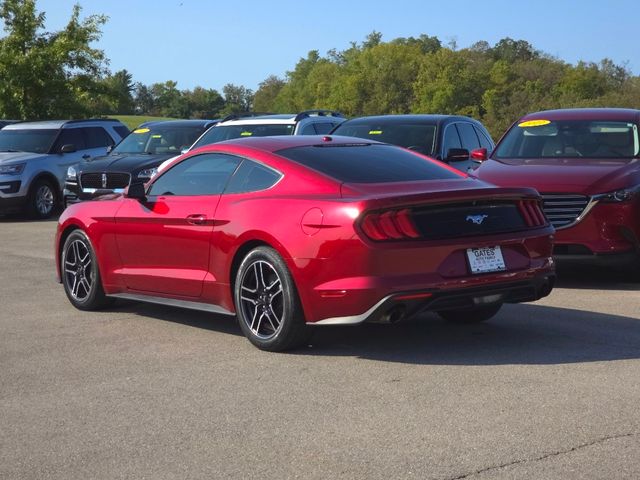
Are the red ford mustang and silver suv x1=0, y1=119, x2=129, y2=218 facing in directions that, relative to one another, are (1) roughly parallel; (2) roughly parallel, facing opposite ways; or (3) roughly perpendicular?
roughly perpendicular

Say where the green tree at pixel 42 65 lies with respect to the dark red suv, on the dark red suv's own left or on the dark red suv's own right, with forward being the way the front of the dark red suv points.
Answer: on the dark red suv's own right

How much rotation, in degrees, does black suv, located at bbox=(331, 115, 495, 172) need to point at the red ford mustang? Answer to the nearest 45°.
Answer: approximately 45° to its left

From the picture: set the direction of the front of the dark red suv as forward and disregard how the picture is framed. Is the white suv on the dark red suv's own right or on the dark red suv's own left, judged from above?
on the dark red suv's own right

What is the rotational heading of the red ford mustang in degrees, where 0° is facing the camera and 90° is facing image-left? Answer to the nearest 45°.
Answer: approximately 135°

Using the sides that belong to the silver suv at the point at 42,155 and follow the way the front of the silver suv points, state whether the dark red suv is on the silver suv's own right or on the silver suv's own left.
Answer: on the silver suv's own left

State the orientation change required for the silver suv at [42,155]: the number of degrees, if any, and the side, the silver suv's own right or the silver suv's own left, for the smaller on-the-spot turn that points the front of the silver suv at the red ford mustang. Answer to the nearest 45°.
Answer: approximately 45° to the silver suv's own left

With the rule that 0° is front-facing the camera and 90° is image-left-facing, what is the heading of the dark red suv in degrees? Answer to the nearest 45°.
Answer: approximately 45°

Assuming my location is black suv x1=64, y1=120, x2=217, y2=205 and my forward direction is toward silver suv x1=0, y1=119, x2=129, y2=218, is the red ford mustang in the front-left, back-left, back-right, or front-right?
back-left

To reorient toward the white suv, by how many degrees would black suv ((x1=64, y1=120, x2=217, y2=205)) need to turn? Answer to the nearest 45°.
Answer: approximately 90° to its left

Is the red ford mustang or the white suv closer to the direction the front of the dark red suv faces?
the red ford mustang

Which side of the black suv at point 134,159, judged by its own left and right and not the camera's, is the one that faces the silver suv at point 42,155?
right

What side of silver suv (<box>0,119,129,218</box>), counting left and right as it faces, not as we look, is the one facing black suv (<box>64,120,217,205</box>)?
left
